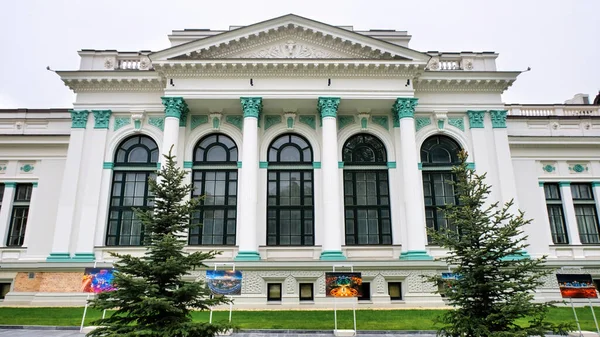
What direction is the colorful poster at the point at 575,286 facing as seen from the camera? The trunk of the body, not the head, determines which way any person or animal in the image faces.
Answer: toward the camera

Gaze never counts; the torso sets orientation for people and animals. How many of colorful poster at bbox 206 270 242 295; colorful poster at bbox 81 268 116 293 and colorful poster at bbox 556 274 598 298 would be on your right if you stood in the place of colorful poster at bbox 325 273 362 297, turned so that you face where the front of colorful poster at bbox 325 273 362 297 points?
2

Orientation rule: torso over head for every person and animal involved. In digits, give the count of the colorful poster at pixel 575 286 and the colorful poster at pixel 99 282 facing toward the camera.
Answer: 2

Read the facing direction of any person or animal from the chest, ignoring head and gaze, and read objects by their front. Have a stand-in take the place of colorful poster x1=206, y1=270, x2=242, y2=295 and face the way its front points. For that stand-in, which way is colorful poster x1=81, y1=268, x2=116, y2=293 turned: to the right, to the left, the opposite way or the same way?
the same way

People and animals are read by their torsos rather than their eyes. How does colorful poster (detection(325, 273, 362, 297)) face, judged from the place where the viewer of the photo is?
facing the viewer

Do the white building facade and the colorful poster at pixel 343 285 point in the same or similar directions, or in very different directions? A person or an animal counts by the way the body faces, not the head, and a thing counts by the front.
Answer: same or similar directions

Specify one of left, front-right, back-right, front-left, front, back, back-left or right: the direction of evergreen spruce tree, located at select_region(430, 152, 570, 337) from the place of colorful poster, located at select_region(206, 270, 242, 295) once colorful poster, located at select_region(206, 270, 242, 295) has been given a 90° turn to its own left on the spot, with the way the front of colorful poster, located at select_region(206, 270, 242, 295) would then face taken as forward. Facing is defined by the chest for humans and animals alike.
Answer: front-right

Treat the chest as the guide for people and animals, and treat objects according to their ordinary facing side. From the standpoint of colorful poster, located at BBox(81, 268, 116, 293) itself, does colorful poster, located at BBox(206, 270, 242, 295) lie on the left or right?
on its left

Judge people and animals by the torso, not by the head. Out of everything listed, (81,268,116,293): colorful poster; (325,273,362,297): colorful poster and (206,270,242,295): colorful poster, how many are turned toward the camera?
3

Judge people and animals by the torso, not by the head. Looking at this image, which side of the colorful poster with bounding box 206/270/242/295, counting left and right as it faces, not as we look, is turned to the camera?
front

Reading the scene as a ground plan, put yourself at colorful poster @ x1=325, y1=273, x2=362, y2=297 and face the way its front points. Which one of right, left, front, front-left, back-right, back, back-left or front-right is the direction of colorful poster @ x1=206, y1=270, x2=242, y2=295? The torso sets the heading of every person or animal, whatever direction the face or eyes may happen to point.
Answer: right

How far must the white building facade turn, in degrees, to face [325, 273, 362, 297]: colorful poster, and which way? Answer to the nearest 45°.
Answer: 0° — it already faces it

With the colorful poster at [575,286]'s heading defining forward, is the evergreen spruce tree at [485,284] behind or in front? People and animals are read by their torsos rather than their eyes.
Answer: in front

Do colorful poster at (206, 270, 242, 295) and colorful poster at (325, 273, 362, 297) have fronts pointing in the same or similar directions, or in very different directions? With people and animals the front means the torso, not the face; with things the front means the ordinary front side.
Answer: same or similar directions

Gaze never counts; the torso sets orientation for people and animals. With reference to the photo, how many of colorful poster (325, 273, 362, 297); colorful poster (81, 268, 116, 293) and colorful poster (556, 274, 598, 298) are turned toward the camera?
3

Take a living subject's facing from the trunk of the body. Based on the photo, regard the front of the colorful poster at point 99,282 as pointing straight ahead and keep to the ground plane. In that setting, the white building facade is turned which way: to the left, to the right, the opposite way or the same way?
the same way

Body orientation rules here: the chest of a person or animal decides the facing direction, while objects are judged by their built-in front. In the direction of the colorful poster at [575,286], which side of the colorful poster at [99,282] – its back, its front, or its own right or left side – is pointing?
left
